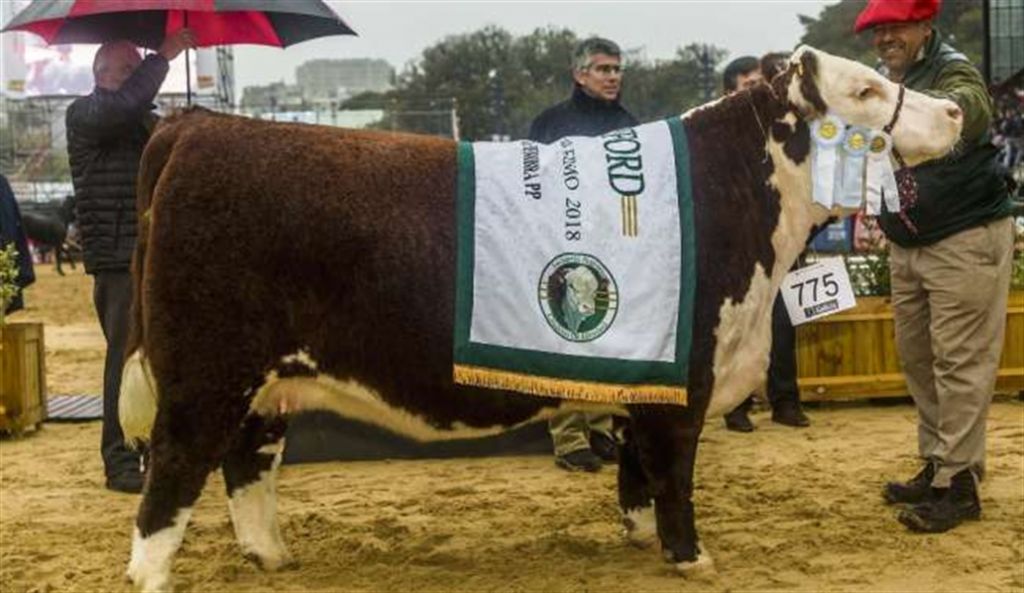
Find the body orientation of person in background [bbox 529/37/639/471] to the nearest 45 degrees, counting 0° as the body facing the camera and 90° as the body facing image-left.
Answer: approximately 315°

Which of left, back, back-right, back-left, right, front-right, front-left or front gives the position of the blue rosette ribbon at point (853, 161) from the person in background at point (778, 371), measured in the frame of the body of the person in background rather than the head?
front

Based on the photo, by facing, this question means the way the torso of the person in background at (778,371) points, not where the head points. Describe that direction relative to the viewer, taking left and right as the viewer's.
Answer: facing the viewer

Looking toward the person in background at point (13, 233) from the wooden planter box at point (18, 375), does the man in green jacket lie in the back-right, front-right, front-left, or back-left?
back-right

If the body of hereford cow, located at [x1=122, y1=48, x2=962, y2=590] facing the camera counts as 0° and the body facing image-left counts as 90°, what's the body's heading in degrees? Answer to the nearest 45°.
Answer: approximately 270°

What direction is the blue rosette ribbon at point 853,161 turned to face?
toward the camera

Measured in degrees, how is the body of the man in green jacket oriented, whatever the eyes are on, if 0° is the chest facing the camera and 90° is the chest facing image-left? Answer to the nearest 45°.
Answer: approximately 45°

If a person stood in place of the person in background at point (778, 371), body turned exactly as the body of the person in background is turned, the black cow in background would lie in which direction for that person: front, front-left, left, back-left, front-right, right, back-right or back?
back-right

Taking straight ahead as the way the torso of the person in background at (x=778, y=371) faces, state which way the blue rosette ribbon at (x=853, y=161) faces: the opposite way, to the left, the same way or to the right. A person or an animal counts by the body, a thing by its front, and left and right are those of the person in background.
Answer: the same way

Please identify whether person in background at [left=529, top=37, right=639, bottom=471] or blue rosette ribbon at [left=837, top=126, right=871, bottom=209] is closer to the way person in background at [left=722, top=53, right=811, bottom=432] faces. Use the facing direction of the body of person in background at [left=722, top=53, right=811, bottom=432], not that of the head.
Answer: the blue rosette ribbon

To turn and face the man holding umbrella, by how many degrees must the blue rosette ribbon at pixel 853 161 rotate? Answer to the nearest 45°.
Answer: approximately 90° to its right

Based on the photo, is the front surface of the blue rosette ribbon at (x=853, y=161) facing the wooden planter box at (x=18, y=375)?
no

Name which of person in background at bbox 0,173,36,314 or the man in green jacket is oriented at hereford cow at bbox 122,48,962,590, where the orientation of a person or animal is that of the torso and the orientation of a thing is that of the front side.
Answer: the man in green jacket
